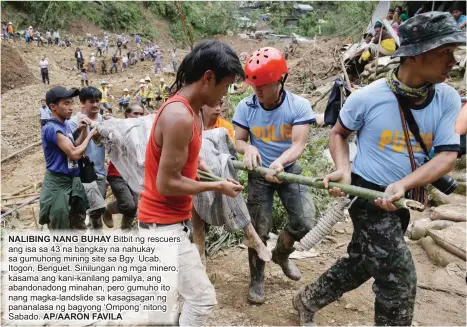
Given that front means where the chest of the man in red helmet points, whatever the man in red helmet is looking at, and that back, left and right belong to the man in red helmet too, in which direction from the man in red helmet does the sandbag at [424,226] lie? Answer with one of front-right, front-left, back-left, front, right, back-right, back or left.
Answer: back-left

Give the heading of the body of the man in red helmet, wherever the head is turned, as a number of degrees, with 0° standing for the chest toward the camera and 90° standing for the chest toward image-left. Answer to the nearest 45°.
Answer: approximately 0°

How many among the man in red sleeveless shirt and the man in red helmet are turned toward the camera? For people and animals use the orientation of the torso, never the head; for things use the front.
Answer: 1

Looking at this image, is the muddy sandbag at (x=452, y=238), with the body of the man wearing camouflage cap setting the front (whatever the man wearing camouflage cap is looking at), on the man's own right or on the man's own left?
on the man's own left

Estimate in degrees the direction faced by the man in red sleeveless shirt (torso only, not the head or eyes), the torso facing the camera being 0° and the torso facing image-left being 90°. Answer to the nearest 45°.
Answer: approximately 270°

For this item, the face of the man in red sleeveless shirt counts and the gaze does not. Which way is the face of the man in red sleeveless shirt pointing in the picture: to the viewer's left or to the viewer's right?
to the viewer's right

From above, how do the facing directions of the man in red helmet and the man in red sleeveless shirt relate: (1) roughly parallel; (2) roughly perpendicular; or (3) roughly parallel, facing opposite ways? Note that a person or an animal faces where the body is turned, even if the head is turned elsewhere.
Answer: roughly perpendicular
